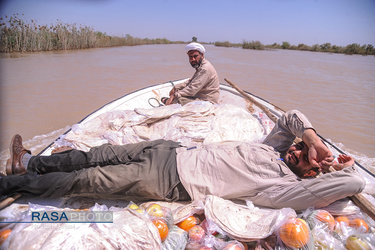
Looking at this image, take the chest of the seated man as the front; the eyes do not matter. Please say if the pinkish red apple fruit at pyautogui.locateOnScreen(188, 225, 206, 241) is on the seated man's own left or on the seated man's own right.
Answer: on the seated man's own left

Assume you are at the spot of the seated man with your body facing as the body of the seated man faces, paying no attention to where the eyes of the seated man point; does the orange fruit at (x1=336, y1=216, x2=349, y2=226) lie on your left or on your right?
on your left

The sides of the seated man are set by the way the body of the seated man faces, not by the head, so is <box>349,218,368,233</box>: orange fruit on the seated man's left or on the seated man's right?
on the seated man's left

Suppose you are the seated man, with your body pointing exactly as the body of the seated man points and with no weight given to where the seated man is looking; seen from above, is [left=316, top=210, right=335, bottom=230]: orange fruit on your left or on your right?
on your left

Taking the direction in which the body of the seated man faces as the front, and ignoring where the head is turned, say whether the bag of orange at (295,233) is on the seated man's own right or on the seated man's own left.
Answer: on the seated man's own left
